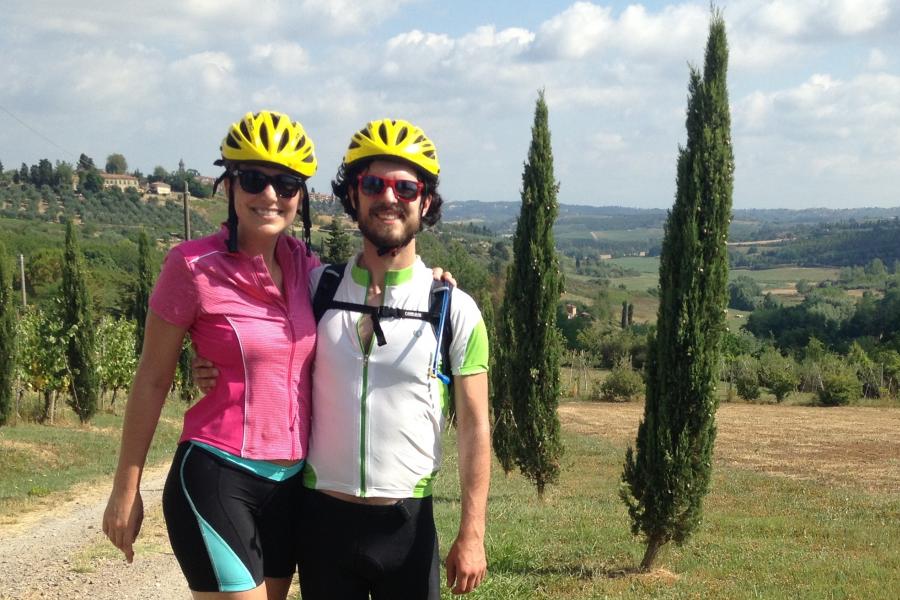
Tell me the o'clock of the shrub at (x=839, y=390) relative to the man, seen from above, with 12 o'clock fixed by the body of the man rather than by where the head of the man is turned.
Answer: The shrub is roughly at 7 o'clock from the man.

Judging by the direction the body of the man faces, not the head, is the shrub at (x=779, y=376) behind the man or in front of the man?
behind

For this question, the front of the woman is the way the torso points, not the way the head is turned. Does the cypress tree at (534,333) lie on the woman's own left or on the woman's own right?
on the woman's own left

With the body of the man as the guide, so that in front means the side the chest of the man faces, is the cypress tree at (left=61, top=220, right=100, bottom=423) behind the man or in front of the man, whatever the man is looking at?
behind

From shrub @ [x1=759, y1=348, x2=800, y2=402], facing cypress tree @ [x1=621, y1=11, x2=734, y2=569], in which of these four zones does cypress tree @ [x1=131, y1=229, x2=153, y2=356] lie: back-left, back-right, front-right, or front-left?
front-right

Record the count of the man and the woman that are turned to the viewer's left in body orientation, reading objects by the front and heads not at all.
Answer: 0

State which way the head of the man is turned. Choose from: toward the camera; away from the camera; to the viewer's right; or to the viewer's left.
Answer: toward the camera

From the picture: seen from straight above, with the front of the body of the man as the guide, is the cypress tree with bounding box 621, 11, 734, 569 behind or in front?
behind

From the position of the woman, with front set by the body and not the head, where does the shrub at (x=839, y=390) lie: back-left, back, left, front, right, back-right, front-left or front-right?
left

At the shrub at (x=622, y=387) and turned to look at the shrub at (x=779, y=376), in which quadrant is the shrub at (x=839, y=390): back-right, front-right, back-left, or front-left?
front-right

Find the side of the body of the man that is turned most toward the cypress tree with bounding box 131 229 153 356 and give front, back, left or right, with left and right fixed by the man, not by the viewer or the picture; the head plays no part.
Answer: back

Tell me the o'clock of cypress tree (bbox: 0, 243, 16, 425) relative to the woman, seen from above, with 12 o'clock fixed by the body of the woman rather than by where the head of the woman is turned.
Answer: The cypress tree is roughly at 7 o'clock from the woman.

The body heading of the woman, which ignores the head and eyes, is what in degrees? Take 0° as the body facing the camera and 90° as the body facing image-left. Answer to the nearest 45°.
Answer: approximately 315°

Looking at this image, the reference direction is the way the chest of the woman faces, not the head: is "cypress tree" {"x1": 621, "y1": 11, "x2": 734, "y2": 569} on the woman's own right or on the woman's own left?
on the woman's own left

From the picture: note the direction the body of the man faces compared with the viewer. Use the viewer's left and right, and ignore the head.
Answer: facing the viewer

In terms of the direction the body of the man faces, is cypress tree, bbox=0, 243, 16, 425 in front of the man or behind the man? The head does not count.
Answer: behind
